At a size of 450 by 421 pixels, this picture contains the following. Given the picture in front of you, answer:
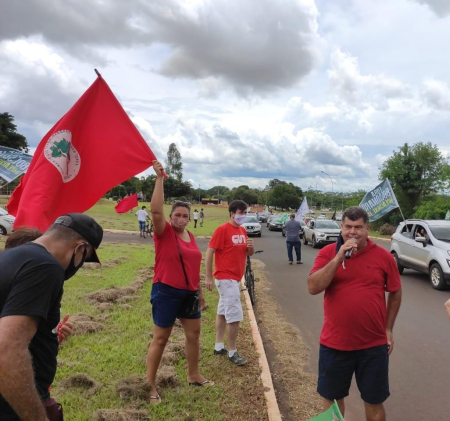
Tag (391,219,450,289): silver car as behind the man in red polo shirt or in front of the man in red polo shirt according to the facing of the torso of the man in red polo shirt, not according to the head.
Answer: behind

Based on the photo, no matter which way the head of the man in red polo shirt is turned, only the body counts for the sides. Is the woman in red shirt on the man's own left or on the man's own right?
on the man's own right

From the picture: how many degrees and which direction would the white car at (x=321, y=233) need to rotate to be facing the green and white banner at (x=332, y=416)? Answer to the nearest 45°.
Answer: approximately 45° to its right

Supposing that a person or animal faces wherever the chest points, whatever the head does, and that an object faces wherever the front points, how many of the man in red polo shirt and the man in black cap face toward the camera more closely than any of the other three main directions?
1

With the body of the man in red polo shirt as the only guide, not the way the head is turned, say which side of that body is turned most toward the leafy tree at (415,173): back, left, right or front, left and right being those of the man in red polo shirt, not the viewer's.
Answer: back
